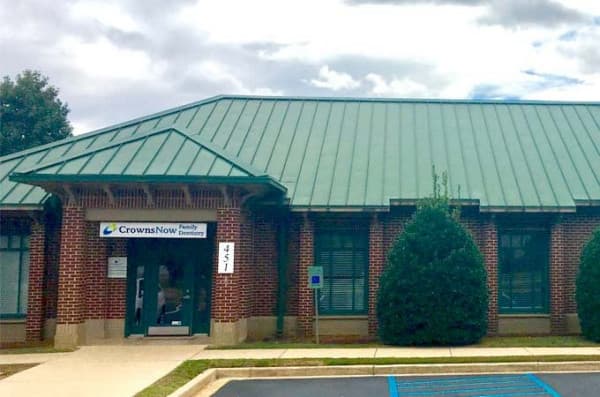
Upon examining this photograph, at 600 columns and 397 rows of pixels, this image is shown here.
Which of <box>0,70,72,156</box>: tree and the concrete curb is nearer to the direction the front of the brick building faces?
the concrete curb

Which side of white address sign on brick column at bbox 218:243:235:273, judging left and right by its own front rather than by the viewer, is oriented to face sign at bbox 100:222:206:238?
right

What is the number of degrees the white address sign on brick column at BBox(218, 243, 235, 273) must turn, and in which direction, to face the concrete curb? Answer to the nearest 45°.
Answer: approximately 45° to its left

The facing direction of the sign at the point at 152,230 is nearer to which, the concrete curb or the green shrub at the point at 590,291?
the concrete curb

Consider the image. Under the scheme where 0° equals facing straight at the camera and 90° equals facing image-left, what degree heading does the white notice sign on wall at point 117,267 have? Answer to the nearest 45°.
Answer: approximately 0°

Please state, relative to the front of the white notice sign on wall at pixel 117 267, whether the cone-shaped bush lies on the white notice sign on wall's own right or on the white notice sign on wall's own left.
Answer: on the white notice sign on wall's own left
